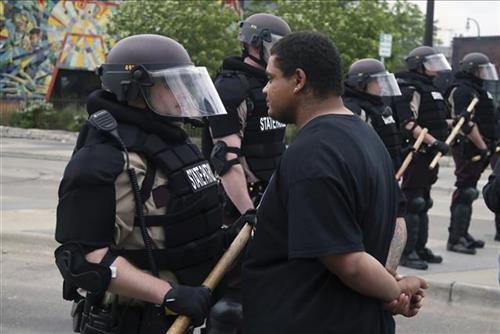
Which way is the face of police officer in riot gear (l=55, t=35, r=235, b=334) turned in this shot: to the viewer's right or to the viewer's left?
to the viewer's right

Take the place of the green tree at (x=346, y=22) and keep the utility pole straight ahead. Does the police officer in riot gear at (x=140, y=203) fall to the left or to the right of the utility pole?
right

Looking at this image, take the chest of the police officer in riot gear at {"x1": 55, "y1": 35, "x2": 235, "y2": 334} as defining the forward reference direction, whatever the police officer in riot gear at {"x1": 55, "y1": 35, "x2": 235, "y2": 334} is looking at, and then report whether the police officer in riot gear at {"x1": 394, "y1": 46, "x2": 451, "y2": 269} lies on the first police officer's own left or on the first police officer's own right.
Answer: on the first police officer's own left

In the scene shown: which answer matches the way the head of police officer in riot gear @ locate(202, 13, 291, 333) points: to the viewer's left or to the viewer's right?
to the viewer's right

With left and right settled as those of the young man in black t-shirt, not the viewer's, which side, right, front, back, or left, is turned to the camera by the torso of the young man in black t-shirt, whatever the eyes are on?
left

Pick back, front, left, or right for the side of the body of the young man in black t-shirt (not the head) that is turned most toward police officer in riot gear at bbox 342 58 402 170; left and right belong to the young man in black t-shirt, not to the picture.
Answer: right

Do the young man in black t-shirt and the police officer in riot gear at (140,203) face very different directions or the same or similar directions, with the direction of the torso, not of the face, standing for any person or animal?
very different directions

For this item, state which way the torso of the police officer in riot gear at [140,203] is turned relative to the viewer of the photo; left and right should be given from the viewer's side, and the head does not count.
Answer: facing to the right of the viewer

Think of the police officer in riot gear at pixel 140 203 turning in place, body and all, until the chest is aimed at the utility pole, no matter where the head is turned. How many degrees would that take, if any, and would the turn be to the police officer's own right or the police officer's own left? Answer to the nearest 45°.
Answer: approximately 45° to the police officer's own left
